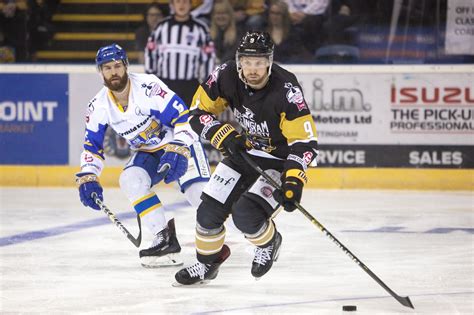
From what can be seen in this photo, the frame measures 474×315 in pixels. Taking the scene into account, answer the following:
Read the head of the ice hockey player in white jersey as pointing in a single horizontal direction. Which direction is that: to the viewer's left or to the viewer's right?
to the viewer's right

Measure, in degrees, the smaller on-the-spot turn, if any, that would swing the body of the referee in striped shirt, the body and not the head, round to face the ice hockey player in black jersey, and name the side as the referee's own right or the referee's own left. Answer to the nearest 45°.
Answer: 0° — they already face them

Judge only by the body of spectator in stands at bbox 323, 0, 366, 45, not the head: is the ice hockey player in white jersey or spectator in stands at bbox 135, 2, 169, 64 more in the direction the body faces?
the ice hockey player in white jersey

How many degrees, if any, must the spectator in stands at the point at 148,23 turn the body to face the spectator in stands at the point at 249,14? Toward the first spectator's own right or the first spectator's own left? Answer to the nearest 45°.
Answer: approximately 90° to the first spectator's own left

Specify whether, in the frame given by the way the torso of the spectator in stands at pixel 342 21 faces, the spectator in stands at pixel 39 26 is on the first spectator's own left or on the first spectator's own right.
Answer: on the first spectator's own right

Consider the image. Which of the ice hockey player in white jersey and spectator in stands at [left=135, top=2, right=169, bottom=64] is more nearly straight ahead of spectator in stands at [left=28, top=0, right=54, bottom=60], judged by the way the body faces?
the ice hockey player in white jersey

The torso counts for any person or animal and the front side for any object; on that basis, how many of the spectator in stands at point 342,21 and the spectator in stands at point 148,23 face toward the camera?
2
